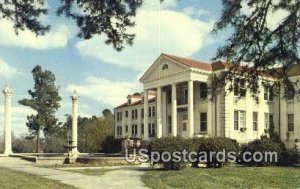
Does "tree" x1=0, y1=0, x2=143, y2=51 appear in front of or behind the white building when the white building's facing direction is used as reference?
in front

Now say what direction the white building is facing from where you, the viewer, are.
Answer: facing the viewer and to the left of the viewer

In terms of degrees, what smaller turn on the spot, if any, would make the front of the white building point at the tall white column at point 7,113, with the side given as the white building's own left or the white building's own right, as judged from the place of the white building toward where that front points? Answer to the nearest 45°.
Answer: approximately 45° to the white building's own right

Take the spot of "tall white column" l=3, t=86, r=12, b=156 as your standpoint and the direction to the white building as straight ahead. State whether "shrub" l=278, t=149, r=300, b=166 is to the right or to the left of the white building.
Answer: right

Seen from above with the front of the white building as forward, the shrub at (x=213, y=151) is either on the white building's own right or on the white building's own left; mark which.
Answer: on the white building's own left

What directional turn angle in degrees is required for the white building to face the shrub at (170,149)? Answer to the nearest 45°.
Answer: approximately 45° to its left

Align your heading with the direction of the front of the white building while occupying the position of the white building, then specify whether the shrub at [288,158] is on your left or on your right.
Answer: on your left
